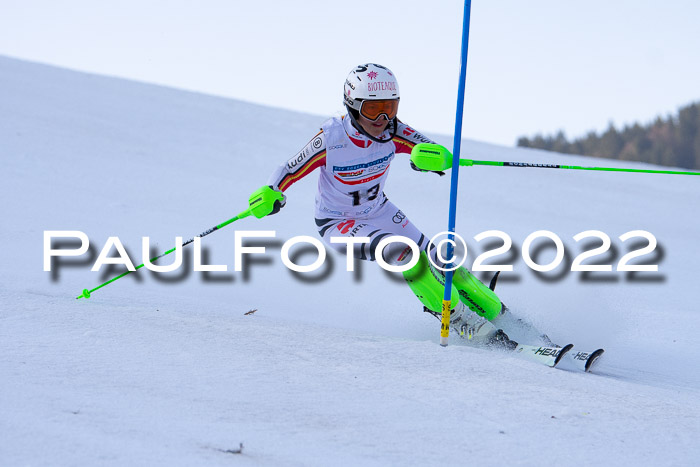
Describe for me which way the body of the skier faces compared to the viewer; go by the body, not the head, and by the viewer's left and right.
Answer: facing the viewer and to the right of the viewer

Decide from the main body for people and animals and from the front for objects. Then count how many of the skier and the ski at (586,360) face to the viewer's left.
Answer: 0

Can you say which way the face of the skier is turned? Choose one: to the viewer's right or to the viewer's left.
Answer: to the viewer's right

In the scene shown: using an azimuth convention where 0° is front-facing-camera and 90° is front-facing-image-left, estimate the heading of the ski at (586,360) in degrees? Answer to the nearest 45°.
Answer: approximately 315°
